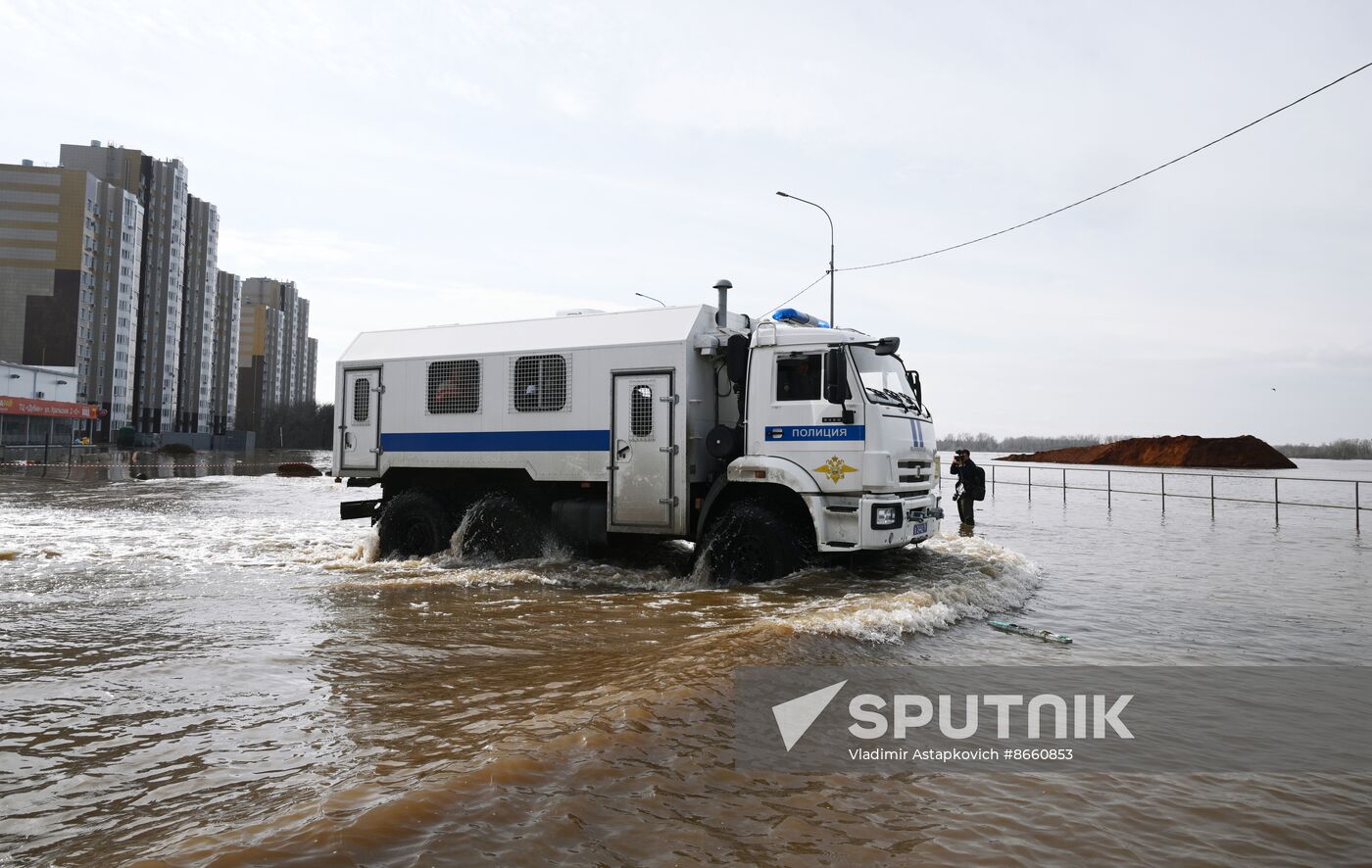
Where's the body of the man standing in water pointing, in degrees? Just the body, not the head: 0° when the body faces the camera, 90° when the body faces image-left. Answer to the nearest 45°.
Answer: approximately 90°

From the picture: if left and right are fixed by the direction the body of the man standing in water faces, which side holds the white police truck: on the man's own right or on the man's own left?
on the man's own left
